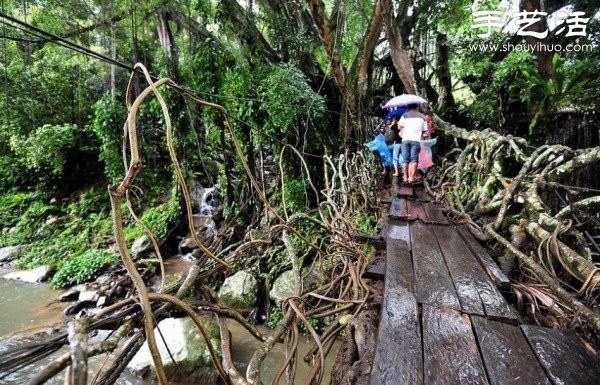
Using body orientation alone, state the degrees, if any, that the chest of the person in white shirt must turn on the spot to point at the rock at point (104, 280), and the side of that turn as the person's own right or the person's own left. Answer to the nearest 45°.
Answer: approximately 90° to the person's own left

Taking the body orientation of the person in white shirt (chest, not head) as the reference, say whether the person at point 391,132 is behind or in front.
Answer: in front

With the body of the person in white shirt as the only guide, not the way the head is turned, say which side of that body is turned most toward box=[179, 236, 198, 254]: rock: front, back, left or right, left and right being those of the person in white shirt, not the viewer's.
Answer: left

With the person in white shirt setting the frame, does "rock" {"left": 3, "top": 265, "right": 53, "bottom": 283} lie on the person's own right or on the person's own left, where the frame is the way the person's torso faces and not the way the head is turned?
on the person's own left

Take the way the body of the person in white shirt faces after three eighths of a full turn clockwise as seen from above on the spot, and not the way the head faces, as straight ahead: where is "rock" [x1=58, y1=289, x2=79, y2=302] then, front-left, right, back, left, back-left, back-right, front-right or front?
back-right

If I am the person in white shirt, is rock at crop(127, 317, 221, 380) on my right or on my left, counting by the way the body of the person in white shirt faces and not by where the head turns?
on my left

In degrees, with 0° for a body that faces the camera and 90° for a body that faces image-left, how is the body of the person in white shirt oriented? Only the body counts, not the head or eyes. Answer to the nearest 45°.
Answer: approximately 180°

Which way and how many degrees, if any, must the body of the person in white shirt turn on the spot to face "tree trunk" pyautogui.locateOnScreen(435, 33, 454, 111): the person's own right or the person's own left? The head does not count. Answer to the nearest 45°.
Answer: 0° — they already face it

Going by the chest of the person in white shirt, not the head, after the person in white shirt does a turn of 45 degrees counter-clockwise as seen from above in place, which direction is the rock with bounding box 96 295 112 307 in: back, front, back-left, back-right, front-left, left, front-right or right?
front-left

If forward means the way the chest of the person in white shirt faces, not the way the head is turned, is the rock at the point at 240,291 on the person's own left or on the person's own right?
on the person's own left

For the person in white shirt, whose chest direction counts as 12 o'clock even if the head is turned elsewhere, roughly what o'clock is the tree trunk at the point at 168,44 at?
The tree trunk is roughly at 9 o'clock from the person in white shirt.
